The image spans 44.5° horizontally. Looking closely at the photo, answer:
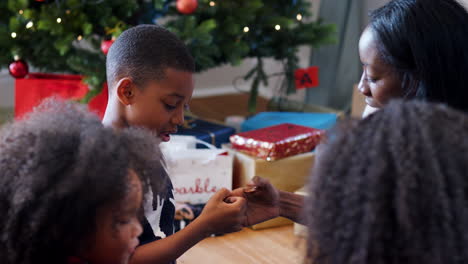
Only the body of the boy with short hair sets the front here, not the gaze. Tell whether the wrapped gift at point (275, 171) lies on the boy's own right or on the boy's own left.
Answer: on the boy's own left

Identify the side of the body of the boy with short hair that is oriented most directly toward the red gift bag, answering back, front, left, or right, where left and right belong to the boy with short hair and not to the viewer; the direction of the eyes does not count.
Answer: back

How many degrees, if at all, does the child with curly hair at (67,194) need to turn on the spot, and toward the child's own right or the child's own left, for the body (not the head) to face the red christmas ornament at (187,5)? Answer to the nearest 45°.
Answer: approximately 90° to the child's own left

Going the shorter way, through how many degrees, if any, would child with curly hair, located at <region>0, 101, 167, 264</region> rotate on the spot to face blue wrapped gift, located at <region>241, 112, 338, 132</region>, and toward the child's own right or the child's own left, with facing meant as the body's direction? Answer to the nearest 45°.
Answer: approximately 45° to the child's own left

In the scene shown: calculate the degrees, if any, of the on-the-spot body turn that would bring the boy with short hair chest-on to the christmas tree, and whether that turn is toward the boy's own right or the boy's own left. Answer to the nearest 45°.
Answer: approximately 135° to the boy's own left

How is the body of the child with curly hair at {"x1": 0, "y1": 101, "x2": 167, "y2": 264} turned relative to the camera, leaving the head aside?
to the viewer's right

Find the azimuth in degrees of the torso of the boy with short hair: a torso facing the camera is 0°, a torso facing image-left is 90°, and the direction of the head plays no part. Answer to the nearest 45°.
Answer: approximately 315°

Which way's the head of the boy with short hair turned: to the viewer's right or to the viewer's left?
to the viewer's right
